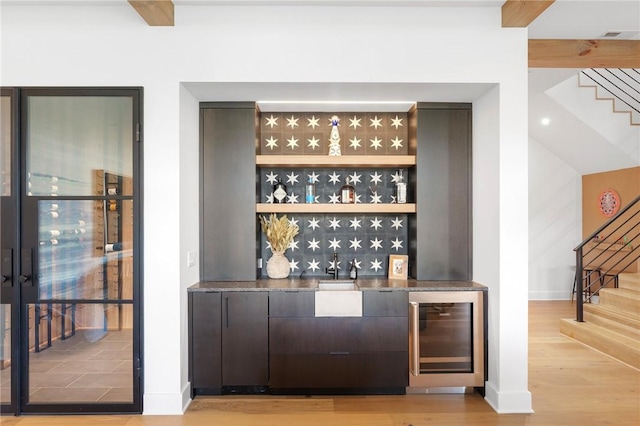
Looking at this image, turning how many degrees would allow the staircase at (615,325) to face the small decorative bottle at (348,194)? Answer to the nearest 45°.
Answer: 0° — it already faces it

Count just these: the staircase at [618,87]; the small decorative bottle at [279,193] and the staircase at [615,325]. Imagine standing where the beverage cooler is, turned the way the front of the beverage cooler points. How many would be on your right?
1

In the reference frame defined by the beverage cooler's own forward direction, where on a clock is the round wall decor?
The round wall decor is roughly at 7 o'clock from the beverage cooler.

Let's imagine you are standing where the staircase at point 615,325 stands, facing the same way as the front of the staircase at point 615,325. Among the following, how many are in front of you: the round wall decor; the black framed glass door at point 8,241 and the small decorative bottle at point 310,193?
2

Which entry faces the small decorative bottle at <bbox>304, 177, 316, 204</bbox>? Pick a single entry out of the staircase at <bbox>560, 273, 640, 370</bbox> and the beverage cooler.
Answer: the staircase

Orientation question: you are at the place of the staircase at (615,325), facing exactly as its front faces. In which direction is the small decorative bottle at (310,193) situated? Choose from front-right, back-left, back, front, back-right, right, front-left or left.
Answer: front

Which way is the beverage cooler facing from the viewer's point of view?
toward the camera

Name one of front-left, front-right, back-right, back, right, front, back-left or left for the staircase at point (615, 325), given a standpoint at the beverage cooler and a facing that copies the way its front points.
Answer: back-left

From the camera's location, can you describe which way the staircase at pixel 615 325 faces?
facing the viewer and to the left of the viewer

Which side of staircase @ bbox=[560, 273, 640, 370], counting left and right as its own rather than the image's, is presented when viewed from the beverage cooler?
front

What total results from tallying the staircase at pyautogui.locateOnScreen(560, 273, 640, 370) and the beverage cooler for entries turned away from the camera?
0

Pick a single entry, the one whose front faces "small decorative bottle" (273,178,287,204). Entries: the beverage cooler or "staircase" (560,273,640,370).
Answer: the staircase

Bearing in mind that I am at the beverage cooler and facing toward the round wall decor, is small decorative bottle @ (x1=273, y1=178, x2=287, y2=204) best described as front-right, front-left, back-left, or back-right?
back-left

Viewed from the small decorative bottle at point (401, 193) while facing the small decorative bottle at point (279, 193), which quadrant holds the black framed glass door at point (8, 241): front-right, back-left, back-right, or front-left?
front-left
